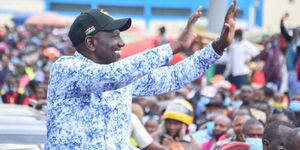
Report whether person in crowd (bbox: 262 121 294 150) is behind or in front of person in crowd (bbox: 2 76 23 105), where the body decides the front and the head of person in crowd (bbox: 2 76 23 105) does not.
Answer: in front

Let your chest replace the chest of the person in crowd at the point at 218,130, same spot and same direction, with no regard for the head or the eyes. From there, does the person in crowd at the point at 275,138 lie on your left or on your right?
on your left

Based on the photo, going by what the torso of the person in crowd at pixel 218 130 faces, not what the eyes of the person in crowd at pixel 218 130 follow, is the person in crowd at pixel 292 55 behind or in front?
behind

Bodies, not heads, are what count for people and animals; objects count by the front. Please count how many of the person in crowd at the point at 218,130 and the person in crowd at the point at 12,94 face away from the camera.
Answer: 0

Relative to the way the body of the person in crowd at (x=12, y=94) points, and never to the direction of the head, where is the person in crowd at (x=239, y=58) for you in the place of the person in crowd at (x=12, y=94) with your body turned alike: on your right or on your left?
on your left

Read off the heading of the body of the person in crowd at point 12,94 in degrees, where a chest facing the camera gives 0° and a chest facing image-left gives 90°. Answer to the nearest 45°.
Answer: approximately 0°

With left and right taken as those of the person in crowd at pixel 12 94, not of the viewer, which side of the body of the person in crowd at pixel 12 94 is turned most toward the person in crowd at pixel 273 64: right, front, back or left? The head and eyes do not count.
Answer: left

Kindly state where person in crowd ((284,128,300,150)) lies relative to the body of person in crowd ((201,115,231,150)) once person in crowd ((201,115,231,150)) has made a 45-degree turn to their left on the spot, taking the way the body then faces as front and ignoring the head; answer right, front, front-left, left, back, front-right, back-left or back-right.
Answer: front

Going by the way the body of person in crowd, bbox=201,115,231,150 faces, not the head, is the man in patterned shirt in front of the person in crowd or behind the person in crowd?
in front

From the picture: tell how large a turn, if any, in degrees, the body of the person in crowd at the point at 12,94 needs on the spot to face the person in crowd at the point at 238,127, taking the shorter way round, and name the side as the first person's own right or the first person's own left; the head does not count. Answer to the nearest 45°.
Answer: approximately 45° to the first person's own left

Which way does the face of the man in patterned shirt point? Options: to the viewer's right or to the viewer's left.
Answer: to the viewer's right

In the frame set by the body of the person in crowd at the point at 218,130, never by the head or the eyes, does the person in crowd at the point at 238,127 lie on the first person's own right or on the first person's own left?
on the first person's own left

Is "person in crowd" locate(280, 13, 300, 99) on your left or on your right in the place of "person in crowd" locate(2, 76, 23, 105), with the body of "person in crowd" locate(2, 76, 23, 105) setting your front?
on your left
